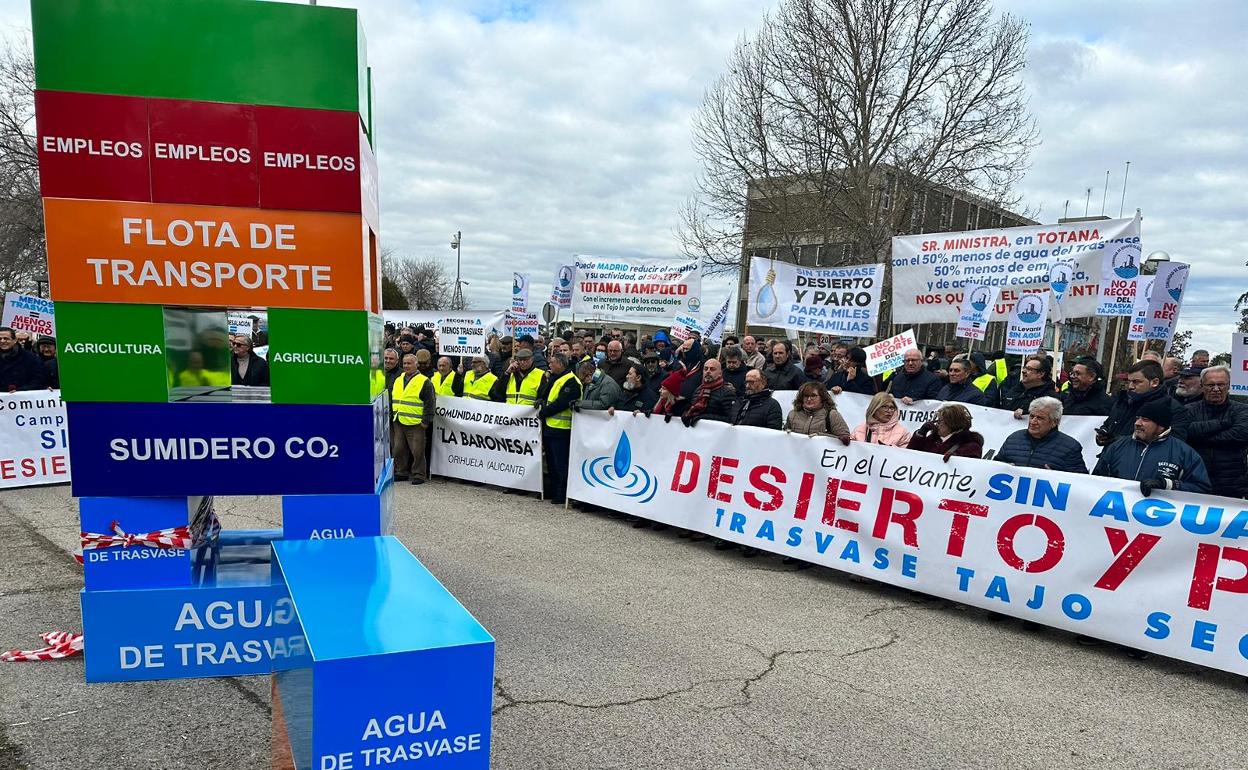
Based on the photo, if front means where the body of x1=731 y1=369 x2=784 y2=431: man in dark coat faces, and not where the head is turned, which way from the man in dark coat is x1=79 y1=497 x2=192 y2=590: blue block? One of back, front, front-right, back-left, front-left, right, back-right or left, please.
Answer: front

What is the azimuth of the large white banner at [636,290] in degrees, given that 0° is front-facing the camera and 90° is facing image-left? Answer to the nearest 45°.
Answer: approximately 0°

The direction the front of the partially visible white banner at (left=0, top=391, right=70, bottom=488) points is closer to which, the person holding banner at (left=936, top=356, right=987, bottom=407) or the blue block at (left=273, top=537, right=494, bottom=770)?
the blue block

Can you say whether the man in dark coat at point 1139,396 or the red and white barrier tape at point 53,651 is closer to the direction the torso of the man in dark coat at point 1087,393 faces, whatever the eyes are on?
the red and white barrier tape

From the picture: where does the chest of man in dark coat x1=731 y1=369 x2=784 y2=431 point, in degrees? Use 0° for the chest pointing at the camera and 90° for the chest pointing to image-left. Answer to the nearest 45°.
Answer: approximately 45°

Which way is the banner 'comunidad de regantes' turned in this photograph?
toward the camera

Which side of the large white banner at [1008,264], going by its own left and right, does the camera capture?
front

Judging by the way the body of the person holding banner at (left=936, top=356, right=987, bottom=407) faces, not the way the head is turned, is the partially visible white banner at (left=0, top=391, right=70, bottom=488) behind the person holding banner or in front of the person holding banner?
in front

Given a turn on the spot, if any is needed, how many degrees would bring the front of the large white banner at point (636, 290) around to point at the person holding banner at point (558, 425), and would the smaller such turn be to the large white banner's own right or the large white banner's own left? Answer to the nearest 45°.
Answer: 0° — it already faces them

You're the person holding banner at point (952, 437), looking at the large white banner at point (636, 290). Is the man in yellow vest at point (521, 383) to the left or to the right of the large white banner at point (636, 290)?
left

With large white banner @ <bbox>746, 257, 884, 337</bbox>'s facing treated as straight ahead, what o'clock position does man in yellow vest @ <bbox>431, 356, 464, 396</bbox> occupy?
The man in yellow vest is roughly at 2 o'clock from the large white banner.

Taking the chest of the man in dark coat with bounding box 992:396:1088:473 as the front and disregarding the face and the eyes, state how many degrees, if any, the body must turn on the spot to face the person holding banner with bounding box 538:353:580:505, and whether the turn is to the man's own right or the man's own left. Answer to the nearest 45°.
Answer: approximately 45° to the man's own right

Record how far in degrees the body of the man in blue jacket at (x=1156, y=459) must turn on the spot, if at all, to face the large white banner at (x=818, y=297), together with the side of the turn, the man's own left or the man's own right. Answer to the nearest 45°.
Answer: approximately 90° to the man's own right

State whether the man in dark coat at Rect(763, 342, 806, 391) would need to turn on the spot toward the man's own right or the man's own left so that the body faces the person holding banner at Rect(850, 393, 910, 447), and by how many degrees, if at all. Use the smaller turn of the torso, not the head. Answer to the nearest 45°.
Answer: approximately 45° to the man's own left

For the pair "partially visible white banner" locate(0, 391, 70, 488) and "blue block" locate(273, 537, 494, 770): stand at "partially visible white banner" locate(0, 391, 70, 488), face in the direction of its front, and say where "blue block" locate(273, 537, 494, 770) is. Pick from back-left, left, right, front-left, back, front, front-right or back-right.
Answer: front
